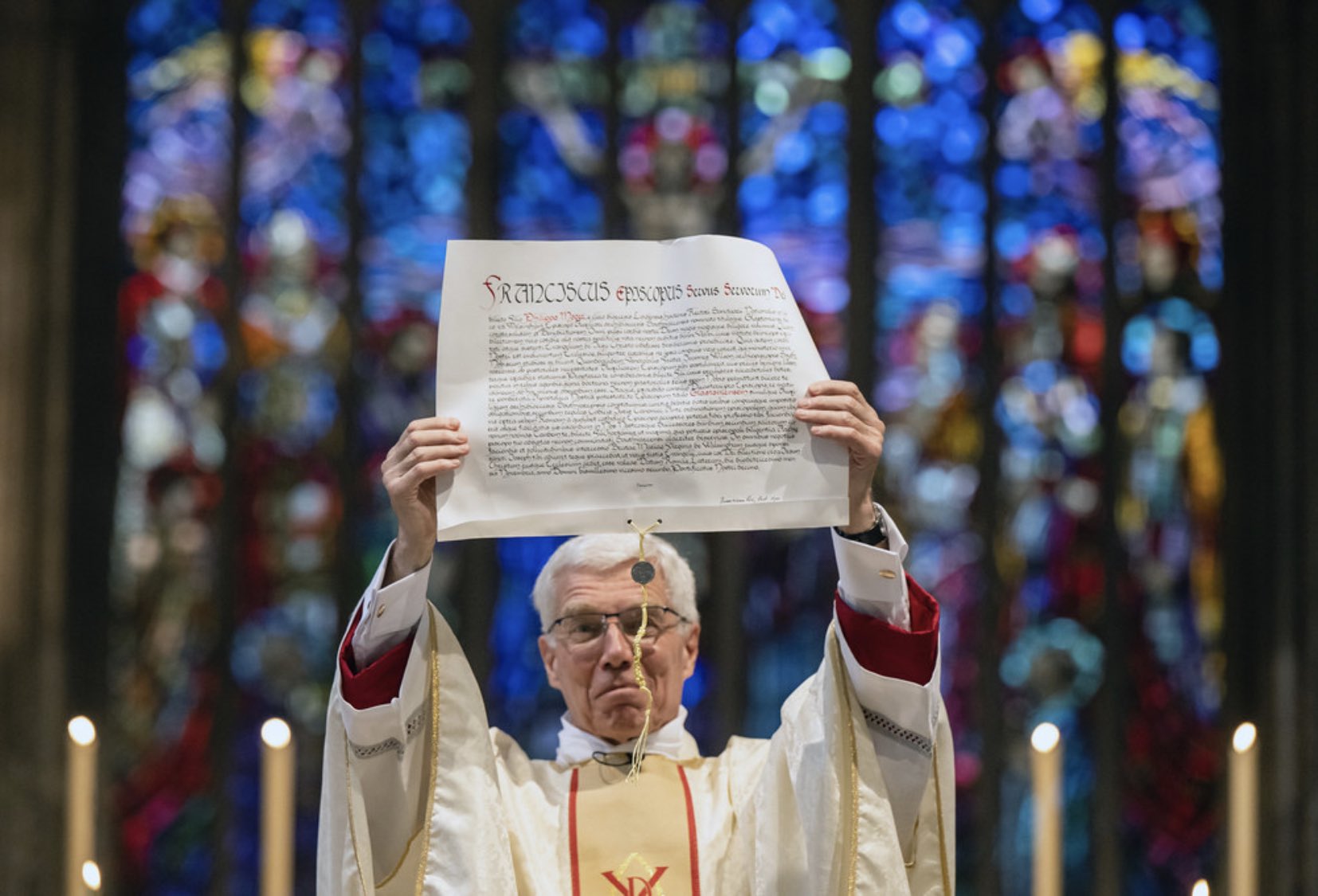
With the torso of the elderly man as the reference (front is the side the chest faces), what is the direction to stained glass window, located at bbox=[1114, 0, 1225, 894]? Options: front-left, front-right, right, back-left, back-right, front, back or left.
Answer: back-left

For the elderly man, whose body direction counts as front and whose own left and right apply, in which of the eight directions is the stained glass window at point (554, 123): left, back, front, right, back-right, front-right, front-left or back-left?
back

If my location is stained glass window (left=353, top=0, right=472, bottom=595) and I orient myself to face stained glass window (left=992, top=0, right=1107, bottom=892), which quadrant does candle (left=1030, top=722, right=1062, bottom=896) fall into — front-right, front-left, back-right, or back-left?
front-right

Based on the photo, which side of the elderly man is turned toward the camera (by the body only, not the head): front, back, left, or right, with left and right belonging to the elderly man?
front

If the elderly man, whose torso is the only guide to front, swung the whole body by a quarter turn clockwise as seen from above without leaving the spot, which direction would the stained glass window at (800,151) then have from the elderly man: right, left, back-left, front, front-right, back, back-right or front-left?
right

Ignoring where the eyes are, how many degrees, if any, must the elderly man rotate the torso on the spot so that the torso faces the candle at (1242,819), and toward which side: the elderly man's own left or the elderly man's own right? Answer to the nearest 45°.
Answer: approximately 135° to the elderly man's own left

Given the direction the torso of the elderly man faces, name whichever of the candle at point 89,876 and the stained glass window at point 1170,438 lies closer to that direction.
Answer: the candle

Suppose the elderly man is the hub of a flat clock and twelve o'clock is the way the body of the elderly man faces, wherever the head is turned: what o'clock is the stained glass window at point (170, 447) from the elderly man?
The stained glass window is roughly at 5 o'clock from the elderly man.

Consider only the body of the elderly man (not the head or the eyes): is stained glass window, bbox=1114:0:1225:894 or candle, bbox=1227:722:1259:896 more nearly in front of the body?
the candle

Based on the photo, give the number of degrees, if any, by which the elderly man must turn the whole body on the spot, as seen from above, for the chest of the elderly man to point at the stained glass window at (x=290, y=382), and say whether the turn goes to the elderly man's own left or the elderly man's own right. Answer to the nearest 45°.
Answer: approximately 135° to the elderly man's own right

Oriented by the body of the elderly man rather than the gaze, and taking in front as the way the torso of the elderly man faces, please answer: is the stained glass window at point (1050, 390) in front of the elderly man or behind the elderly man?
behind

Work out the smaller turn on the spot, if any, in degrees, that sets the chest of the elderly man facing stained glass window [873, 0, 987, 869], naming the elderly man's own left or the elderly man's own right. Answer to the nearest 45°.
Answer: approximately 180°

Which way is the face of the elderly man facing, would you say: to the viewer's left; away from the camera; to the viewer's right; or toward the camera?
toward the camera

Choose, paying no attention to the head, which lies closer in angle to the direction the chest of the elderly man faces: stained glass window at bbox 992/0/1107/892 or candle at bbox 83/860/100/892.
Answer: the candle

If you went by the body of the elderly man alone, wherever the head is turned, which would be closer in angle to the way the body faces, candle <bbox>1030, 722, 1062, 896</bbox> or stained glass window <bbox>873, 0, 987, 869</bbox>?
the candle

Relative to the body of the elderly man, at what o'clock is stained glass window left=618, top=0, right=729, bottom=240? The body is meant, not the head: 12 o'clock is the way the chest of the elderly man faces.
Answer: The stained glass window is roughly at 6 o'clock from the elderly man.
